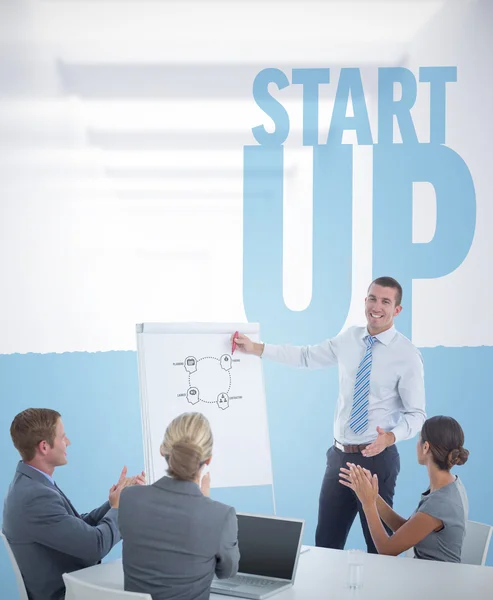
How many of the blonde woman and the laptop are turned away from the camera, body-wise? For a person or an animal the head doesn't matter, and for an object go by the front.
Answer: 1

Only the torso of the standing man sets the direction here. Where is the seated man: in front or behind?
in front

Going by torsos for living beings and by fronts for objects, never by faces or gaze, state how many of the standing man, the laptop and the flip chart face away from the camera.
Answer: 0

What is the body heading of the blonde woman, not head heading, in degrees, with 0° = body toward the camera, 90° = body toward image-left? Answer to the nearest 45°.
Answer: approximately 180°

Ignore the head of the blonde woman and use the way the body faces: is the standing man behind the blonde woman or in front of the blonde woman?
in front

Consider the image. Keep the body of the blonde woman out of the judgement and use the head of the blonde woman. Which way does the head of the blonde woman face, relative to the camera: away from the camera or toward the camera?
away from the camera

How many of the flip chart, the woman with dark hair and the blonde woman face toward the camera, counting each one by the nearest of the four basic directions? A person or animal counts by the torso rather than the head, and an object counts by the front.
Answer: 1

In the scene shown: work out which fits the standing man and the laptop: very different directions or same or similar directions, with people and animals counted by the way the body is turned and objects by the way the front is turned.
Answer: same or similar directions

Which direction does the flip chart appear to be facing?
toward the camera

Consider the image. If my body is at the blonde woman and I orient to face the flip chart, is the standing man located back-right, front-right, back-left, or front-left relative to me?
front-right

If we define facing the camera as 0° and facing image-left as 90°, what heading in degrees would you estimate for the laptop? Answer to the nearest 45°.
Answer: approximately 45°

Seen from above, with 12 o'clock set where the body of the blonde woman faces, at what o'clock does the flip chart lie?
The flip chart is roughly at 12 o'clock from the blonde woman.

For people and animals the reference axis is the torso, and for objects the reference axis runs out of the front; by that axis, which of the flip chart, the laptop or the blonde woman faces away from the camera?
the blonde woman

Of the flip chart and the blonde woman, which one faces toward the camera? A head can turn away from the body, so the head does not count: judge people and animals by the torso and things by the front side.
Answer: the flip chart

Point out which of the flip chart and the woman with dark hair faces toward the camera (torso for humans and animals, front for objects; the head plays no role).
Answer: the flip chart

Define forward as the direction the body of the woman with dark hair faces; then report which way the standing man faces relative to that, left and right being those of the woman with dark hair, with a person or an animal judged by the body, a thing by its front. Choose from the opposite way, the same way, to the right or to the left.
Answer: to the left

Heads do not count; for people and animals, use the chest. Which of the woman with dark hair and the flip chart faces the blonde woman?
the flip chart
